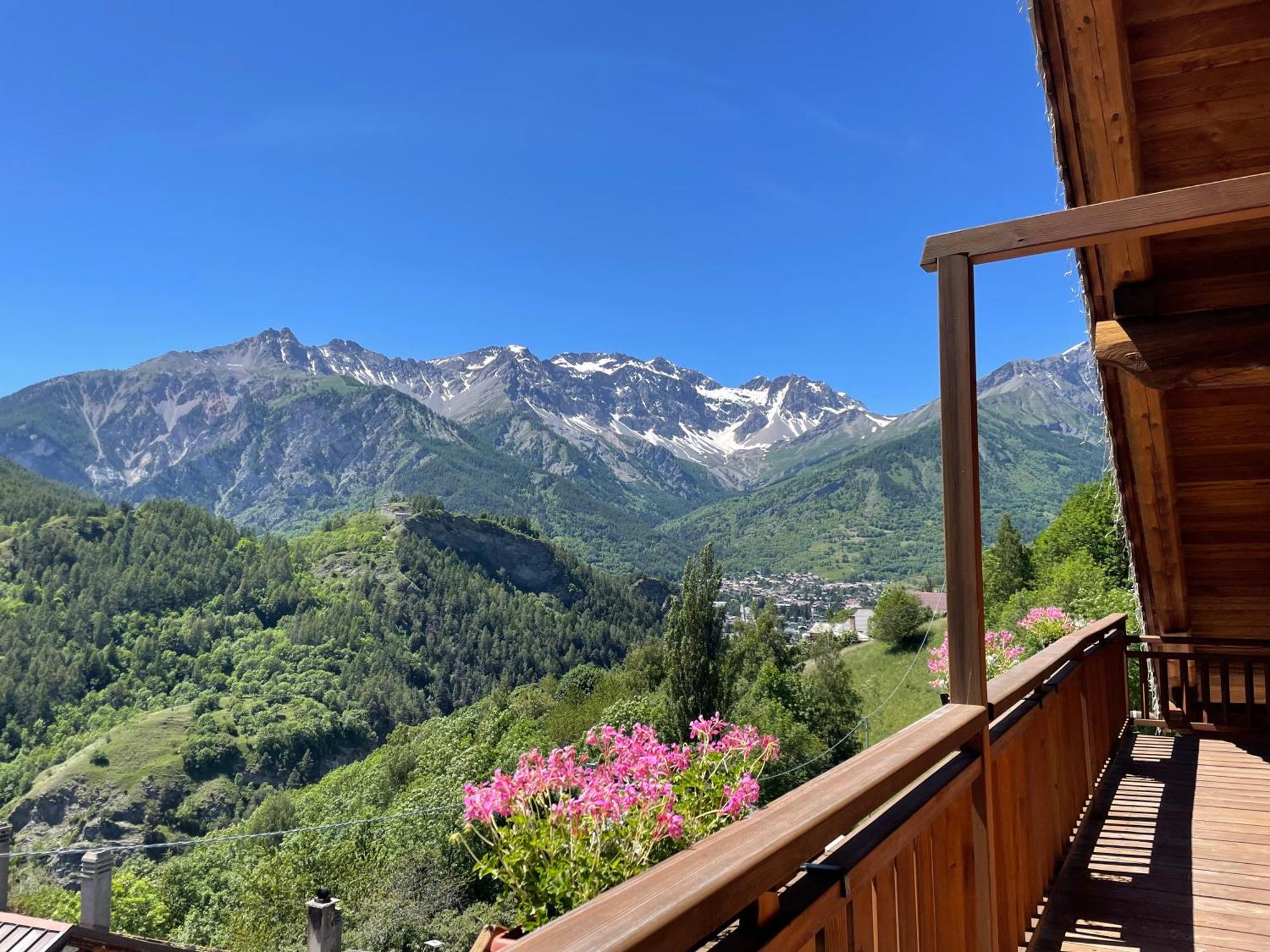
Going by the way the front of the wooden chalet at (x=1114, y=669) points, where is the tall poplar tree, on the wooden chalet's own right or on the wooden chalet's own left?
on the wooden chalet's own right

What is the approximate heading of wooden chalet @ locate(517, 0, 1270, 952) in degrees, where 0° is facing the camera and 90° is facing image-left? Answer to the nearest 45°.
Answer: approximately 90°

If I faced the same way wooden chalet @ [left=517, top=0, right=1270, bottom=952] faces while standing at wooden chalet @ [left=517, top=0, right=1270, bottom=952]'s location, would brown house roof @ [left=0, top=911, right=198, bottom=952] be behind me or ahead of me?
ahead
